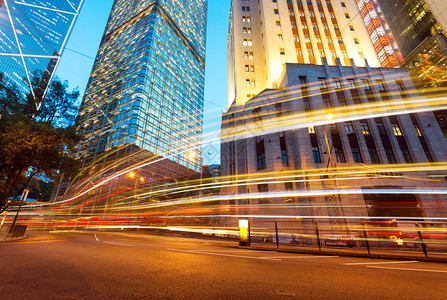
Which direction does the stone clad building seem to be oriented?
toward the camera

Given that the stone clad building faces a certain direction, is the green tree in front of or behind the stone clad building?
in front

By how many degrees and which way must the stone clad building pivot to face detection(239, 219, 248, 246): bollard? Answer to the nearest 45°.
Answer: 0° — it already faces it
